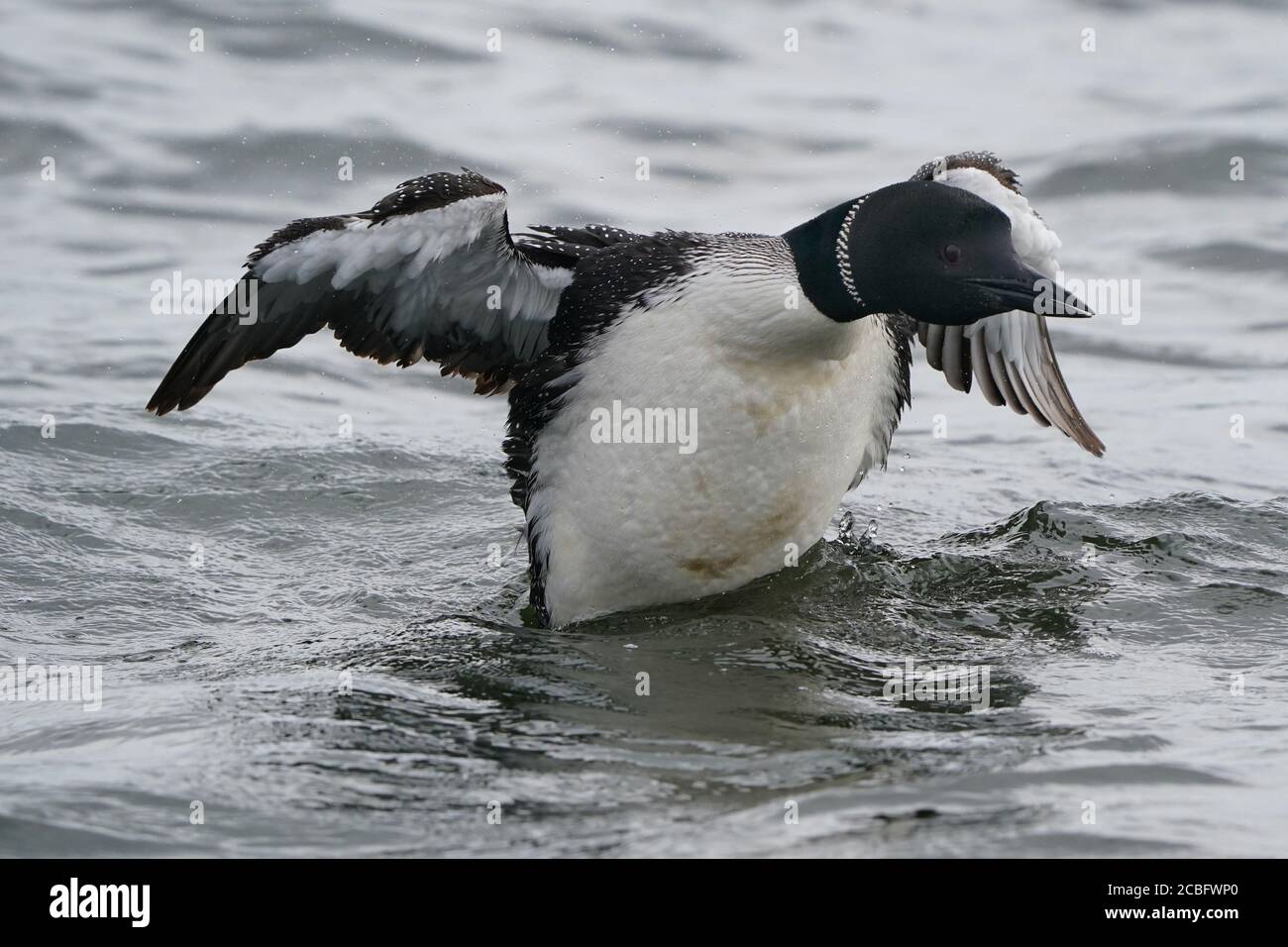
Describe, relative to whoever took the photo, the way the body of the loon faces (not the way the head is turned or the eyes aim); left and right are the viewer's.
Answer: facing the viewer and to the right of the viewer
